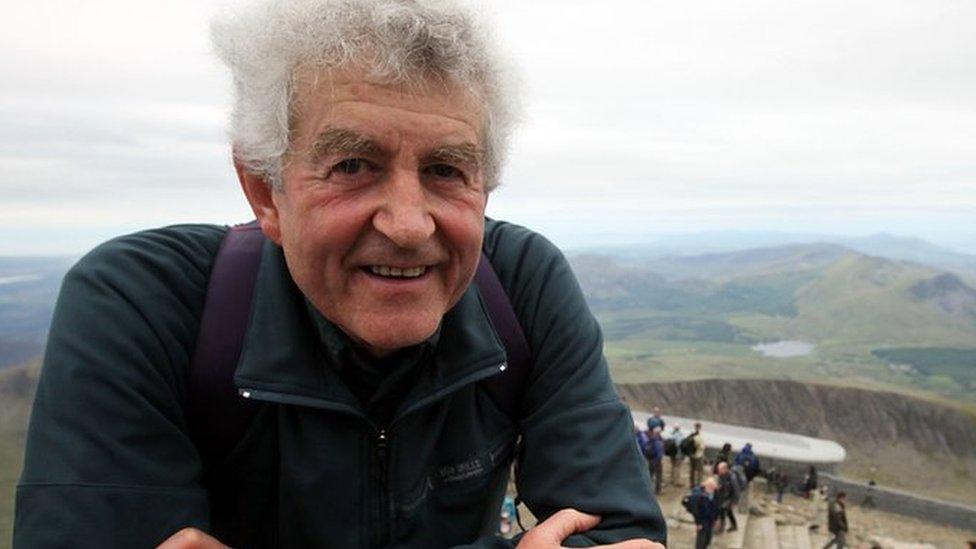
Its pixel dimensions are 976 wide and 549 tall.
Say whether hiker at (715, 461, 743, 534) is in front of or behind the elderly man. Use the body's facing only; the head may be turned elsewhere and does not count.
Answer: behind

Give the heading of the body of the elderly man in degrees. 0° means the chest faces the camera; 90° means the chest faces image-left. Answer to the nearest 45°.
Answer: approximately 0°

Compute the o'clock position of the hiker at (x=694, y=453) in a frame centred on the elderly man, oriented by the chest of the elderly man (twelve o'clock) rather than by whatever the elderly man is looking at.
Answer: The hiker is roughly at 7 o'clock from the elderly man.

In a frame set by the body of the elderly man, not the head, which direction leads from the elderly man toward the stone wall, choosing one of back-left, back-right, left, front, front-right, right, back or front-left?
back-left

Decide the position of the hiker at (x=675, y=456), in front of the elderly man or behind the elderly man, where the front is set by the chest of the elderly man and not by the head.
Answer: behind

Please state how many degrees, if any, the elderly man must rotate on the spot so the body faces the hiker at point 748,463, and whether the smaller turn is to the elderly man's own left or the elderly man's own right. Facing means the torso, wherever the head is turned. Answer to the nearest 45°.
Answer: approximately 135° to the elderly man's own left

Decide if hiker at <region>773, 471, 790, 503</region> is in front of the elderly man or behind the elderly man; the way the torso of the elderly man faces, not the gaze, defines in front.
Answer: behind

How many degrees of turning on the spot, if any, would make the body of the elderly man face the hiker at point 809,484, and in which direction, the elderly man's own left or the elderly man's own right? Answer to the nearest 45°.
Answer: approximately 135° to the elderly man's own left

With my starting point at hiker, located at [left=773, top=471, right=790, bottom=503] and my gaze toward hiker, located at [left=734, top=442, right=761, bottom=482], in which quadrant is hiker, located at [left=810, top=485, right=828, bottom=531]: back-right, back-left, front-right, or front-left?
back-left

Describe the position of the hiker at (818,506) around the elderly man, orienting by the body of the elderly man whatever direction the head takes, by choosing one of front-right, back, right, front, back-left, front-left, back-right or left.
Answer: back-left
